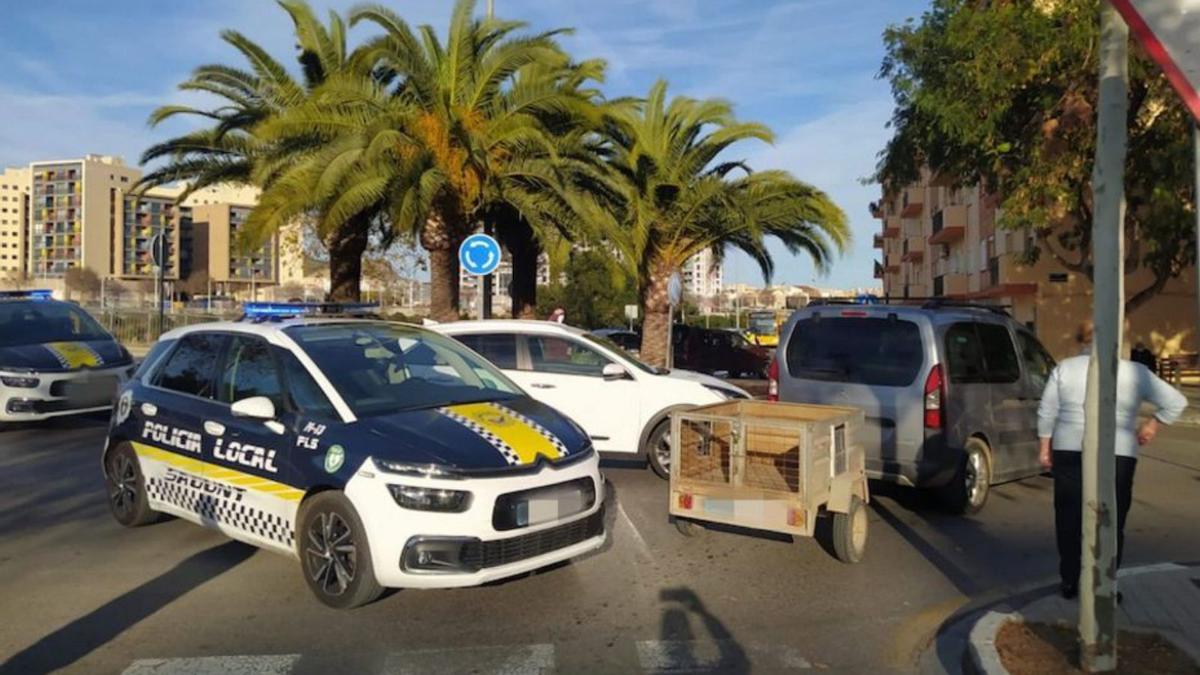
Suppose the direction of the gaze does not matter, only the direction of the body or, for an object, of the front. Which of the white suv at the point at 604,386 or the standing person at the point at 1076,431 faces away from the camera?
the standing person

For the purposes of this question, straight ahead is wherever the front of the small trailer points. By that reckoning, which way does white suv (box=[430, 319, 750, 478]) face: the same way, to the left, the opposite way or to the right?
to the right

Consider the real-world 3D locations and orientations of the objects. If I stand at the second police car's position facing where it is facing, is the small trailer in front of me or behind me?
in front

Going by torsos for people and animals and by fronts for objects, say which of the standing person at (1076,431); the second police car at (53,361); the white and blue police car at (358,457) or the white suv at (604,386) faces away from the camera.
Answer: the standing person

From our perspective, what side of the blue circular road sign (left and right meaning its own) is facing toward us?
front

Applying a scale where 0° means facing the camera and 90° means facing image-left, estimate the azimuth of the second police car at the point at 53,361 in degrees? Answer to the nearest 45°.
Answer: approximately 315°

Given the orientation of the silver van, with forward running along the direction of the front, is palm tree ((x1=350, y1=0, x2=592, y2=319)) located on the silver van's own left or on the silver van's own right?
on the silver van's own left

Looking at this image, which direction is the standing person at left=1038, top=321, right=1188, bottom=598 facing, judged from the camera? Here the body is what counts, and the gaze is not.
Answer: away from the camera

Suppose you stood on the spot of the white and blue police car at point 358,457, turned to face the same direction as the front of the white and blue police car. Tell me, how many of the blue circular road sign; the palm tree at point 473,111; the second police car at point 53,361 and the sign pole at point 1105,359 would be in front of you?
1

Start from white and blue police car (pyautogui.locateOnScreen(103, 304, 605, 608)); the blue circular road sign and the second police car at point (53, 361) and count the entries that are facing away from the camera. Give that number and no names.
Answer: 0

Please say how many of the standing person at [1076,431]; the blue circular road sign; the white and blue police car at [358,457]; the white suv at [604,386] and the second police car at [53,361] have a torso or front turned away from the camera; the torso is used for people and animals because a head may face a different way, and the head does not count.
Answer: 1

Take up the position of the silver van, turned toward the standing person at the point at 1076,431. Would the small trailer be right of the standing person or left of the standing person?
right

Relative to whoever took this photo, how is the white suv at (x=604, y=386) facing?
facing the viewer and to the right of the viewer

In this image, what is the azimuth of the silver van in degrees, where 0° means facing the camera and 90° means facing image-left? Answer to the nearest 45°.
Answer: approximately 225°
